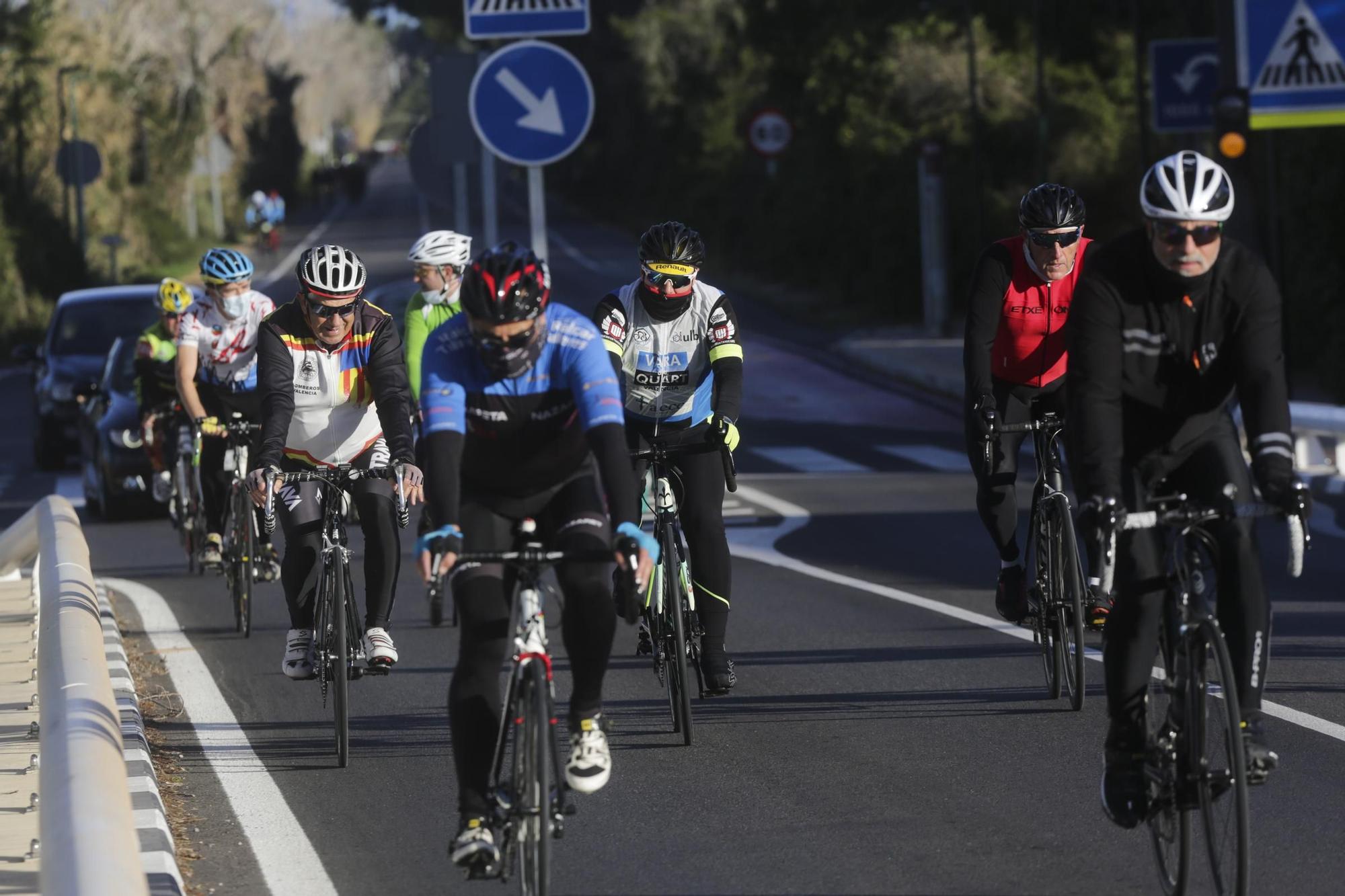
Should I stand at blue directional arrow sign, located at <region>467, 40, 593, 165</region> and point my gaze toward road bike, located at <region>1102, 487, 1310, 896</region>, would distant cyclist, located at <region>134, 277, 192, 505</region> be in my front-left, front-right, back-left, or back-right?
front-right

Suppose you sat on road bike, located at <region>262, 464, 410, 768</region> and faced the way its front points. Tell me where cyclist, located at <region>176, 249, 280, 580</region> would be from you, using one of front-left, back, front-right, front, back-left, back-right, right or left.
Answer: back

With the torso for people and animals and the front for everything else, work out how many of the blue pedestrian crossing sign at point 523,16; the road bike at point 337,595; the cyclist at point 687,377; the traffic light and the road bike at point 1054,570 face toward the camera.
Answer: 5

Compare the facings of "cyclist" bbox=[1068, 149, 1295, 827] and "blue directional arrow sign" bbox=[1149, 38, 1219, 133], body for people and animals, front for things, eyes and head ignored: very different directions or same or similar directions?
same or similar directions

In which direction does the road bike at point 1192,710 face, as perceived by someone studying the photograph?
facing the viewer

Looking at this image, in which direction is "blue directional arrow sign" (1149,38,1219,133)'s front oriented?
toward the camera

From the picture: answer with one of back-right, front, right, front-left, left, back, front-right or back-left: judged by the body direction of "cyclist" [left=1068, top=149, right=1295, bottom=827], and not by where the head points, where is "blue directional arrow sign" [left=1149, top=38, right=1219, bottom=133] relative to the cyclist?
back

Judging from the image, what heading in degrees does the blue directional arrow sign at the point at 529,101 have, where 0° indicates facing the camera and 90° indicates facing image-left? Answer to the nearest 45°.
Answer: approximately 0°

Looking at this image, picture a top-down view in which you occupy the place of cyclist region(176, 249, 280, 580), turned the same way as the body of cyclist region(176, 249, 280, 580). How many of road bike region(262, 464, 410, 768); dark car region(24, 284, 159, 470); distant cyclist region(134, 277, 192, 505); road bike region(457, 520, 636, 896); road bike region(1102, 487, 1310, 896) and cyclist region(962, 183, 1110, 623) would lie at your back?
2

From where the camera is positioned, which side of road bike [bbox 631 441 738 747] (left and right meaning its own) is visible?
front

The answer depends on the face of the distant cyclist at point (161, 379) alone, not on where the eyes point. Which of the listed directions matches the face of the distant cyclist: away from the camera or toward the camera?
toward the camera

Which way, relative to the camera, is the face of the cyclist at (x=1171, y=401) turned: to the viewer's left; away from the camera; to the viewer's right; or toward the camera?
toward the camera

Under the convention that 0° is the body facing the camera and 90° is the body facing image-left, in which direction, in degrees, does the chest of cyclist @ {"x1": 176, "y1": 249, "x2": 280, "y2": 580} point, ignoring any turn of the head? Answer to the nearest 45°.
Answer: approximately 0°

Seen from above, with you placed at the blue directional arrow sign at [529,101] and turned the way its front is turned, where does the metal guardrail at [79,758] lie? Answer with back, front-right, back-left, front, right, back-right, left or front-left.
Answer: front

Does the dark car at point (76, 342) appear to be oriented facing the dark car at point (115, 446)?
yes
